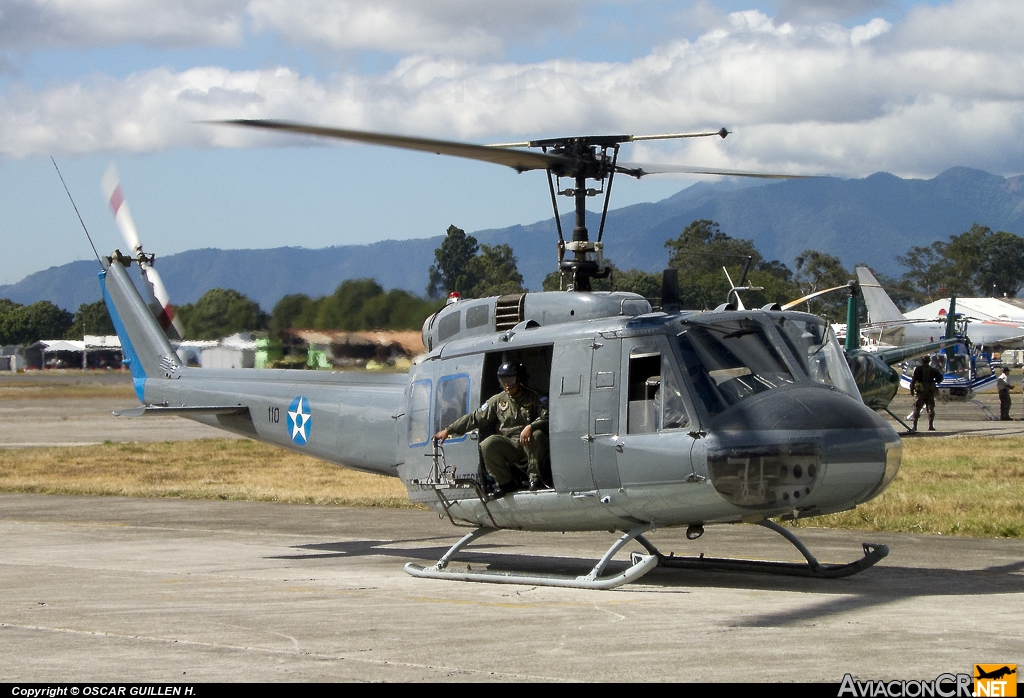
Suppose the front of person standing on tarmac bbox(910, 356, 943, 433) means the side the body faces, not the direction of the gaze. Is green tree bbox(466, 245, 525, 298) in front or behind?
in front

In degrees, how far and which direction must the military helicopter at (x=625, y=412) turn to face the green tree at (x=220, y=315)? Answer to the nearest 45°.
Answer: approximately 180°

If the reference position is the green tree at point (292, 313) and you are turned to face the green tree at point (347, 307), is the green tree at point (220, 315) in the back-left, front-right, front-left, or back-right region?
back-left

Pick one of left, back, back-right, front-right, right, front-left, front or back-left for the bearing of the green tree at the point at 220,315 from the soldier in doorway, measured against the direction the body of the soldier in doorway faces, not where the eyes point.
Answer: back-right

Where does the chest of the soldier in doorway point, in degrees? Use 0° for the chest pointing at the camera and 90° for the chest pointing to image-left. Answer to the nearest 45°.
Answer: approximately 0°

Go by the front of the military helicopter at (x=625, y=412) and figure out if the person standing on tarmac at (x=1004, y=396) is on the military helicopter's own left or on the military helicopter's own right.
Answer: on the military helicopter's own left

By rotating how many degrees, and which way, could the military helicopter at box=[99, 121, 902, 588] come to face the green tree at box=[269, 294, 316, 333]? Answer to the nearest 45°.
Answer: approximately 180°
